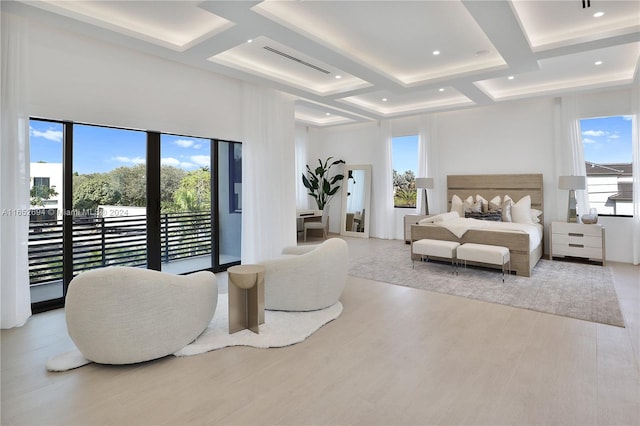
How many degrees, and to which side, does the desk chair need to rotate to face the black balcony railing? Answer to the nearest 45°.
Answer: approximately 45° to its left

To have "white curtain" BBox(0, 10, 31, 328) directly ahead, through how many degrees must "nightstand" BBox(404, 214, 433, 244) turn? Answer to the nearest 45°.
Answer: approximately 45° to its right

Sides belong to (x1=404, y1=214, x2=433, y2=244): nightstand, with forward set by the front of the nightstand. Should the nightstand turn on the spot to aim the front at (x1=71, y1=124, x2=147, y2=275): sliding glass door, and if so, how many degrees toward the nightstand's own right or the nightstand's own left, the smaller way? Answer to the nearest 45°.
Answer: approximately 45° to the nightstand's own right

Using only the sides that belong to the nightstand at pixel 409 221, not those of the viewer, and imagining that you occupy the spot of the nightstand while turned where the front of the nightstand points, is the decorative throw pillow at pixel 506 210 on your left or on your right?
on your left

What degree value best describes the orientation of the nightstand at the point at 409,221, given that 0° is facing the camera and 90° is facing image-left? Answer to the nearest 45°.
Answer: approximately 0°
